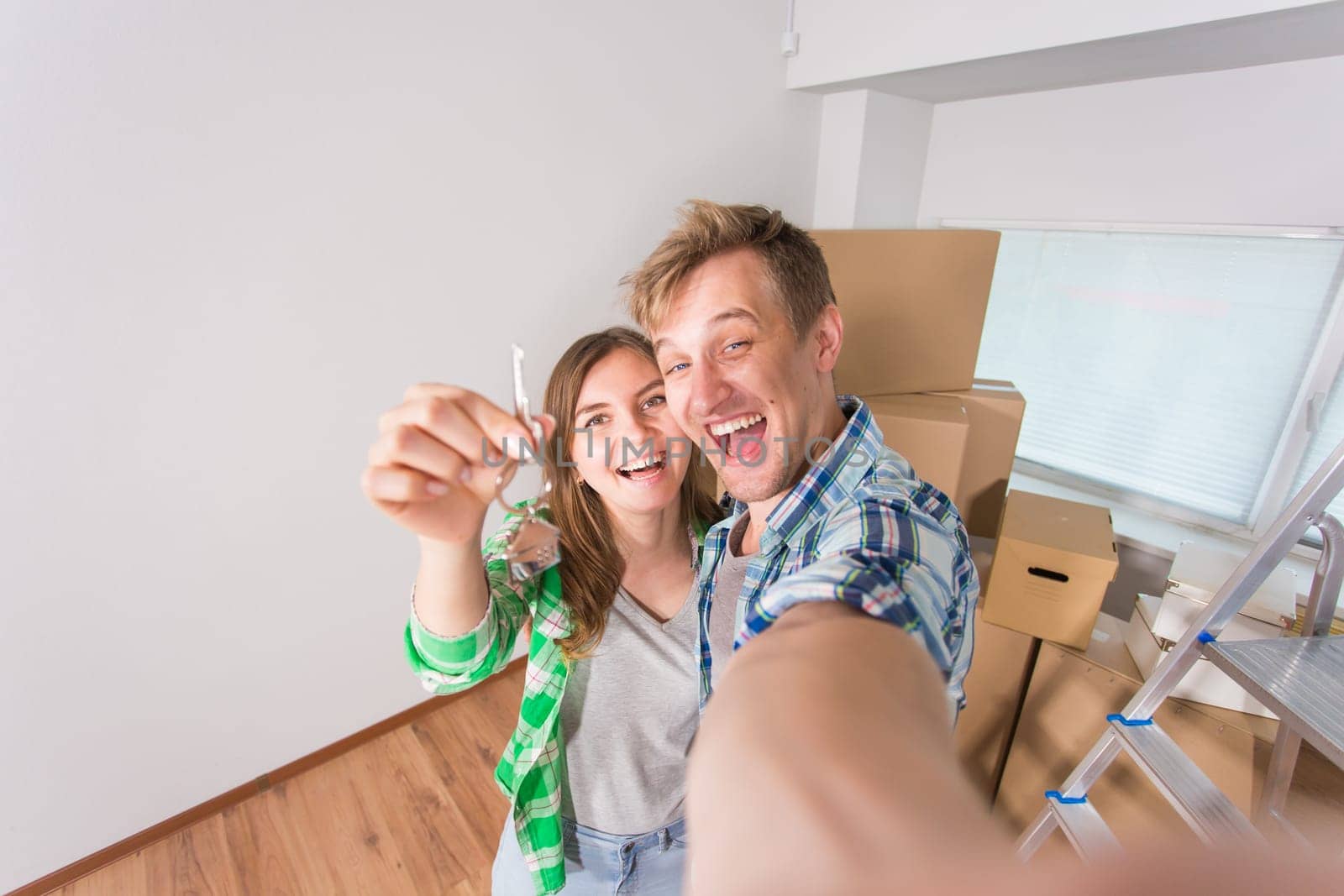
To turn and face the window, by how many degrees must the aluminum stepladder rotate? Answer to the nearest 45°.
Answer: approximately 135° to its right

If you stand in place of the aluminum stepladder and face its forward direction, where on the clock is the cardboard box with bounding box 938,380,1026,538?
The cardboard box is roughly at 3 o'clock from the aluminum stepladder.

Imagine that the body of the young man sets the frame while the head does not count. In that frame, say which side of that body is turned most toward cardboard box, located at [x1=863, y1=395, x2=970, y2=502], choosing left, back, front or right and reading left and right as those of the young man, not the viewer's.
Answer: back

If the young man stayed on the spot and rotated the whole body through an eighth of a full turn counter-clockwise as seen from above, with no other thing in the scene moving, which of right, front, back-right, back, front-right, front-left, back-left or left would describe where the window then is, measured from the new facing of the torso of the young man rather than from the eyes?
back-left

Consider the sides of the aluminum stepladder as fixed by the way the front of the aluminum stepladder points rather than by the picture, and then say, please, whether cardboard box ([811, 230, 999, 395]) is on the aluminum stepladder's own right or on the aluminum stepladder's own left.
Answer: on the aluminum stepladder's own right

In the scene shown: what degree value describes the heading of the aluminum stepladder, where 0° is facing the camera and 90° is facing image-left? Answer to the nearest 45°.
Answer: approximately 45°

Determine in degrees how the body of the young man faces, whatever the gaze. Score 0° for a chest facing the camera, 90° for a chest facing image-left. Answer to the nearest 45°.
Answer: approximately 45°
